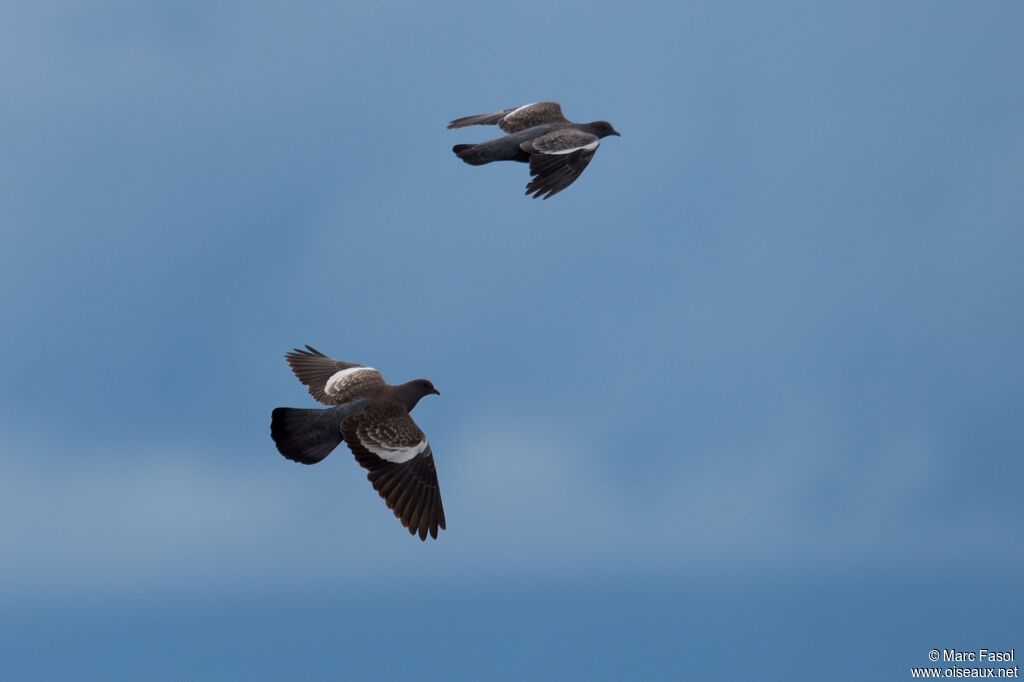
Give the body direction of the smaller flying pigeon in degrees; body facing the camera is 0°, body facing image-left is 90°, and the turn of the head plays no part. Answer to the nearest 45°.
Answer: approximately 270°
